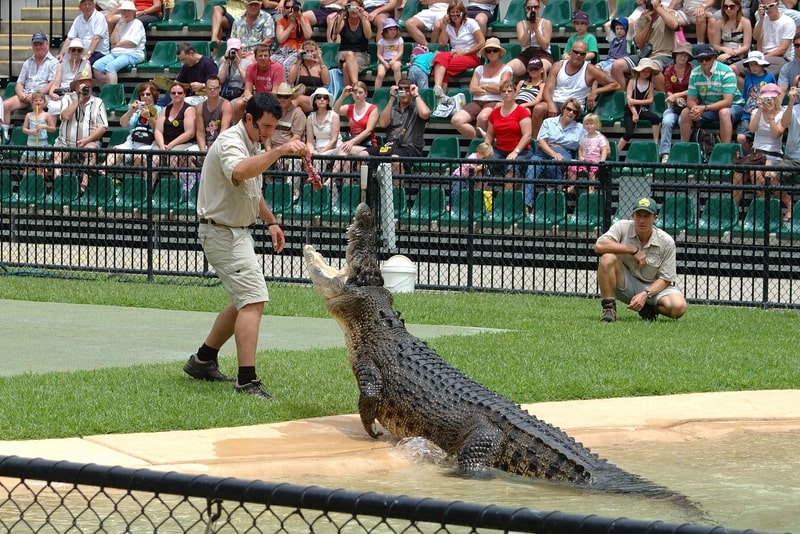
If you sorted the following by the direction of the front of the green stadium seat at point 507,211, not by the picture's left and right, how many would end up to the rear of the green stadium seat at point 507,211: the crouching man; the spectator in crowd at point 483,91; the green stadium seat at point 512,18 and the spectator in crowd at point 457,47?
3

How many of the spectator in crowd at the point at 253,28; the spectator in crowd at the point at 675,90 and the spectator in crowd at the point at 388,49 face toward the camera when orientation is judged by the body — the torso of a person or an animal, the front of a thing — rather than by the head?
3

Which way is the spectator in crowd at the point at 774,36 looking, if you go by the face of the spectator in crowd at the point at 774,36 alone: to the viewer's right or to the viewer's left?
to the viewer's left

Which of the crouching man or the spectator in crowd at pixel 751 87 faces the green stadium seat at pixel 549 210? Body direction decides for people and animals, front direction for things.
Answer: the spectator in crowd

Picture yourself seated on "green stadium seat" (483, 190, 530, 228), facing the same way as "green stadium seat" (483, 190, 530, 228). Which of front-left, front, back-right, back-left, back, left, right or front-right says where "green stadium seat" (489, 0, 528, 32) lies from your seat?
back

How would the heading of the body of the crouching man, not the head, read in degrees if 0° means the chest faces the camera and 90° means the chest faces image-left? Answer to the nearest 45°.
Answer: approximately 0°

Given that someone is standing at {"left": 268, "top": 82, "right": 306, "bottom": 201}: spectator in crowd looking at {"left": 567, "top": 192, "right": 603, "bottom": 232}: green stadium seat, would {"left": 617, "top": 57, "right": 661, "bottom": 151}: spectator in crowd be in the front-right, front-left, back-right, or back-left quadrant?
front-left

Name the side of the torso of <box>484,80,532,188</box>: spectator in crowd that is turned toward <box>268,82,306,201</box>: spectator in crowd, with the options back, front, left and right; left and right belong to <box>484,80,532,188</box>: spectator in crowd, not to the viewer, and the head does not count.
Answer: right

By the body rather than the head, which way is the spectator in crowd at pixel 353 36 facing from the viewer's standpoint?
toward the camera

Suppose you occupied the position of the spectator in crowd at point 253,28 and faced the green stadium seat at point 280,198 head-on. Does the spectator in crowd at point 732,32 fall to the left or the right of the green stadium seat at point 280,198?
left

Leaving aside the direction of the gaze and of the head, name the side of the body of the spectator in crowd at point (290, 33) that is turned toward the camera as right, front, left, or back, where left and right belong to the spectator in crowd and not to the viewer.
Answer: front

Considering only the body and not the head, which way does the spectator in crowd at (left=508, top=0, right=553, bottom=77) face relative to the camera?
toward the camera

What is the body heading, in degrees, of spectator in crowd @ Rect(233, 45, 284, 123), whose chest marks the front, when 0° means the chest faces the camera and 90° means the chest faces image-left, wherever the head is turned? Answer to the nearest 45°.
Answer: approximately 0°

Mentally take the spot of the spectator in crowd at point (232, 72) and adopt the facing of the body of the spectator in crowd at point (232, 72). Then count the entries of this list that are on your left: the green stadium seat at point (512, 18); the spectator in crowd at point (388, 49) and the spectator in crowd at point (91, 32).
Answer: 2

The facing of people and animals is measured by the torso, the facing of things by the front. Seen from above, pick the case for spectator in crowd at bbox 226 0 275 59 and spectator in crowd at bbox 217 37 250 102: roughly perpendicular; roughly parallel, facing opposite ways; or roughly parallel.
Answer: roughly parallel

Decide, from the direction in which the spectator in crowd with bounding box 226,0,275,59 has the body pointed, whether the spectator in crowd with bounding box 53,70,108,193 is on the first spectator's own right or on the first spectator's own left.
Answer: on the first spectator's own right

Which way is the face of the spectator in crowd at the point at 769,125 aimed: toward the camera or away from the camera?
toward the camera
